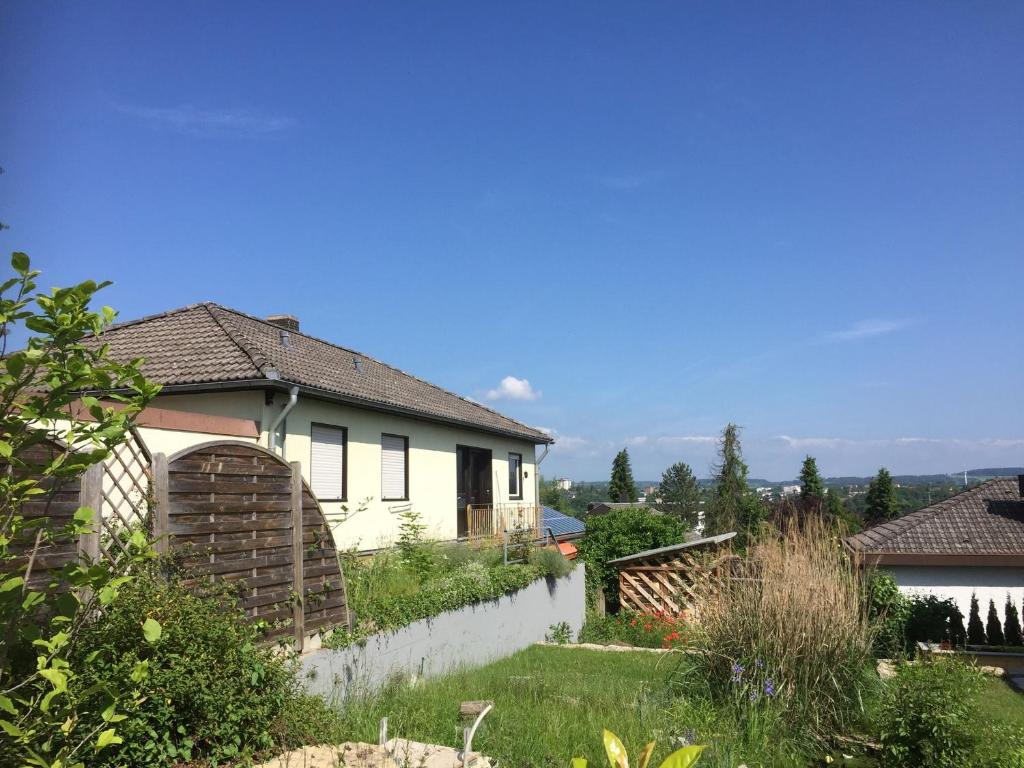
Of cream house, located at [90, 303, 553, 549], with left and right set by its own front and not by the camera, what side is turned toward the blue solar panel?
left

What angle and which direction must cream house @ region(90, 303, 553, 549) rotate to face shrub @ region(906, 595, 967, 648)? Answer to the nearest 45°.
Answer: approximately 45° to its left

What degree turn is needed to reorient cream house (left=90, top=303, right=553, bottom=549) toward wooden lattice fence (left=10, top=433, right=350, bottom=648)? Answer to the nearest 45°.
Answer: approximately 45° to its right

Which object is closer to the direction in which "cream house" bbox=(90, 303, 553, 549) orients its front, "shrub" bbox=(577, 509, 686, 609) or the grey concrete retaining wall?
the grey concrete retaining wall

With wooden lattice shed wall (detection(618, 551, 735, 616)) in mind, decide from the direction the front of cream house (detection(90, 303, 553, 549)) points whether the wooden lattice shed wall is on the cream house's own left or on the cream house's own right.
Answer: on the cream house's own left

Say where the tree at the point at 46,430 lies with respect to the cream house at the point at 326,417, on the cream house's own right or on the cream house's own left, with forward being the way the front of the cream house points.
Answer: on the cream house's own right

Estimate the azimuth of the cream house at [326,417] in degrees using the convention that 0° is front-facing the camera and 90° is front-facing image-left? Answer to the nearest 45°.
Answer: approximately 315°
